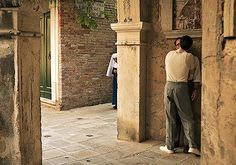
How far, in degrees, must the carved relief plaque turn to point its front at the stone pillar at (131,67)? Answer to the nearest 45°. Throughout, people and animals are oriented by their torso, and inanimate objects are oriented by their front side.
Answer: approximately 90° to its right

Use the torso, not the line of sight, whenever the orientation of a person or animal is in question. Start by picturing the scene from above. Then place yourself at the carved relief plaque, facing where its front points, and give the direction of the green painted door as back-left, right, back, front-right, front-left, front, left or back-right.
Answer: back-right

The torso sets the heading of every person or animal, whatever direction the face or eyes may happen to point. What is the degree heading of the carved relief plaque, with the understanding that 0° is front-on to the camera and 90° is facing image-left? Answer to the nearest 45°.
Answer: approximately 0°

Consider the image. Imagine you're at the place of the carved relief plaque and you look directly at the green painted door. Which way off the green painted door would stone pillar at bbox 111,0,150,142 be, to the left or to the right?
left
